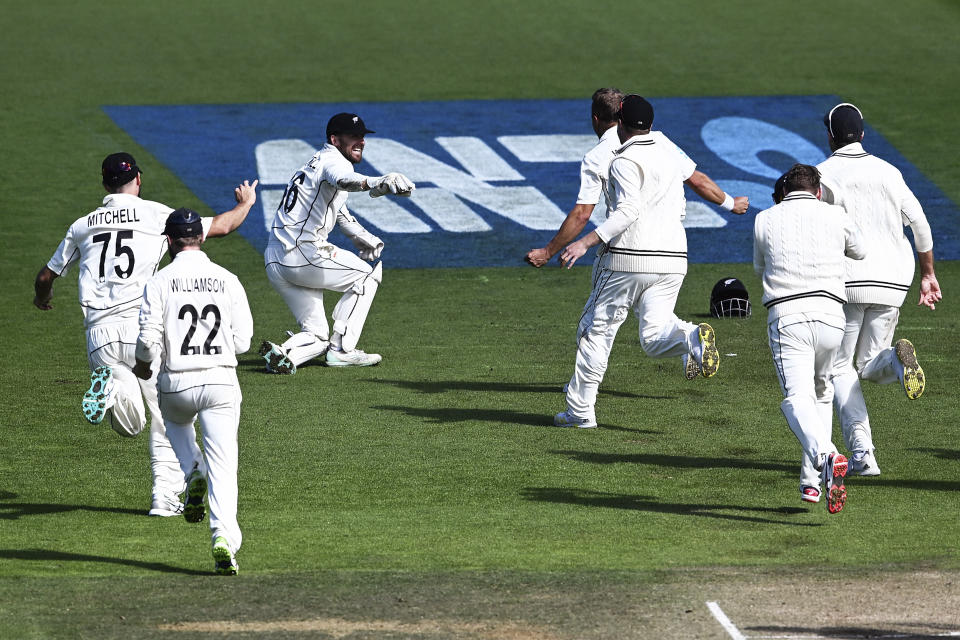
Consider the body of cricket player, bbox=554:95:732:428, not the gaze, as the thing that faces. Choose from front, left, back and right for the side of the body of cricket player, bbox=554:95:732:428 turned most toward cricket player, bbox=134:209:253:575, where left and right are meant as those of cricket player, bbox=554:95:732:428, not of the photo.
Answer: left

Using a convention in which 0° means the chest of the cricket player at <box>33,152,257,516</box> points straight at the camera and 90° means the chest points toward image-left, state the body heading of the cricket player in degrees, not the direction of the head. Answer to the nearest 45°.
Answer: approximately 180°

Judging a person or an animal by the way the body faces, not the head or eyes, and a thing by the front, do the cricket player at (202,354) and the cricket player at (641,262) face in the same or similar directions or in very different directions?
same or similar directions

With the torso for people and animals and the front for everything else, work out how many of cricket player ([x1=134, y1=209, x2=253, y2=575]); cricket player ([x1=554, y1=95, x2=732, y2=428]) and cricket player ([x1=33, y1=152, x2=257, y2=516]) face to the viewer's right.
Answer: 0

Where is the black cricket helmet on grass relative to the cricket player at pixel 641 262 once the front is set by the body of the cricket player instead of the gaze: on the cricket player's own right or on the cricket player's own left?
on the cricket player's own right

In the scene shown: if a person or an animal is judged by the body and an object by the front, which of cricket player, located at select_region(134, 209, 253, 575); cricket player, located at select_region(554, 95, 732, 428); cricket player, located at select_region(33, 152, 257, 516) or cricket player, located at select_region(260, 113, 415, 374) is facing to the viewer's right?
cricket player, located at select_region(260, 113, 415, 374)

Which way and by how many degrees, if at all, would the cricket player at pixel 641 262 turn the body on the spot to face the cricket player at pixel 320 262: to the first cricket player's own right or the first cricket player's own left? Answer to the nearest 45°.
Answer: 0° — they already face them

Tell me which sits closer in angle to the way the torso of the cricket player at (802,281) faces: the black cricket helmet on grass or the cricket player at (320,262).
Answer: the black cricket helmet on grass

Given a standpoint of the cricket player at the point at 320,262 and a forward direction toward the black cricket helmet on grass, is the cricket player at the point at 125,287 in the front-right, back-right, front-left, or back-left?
back-right

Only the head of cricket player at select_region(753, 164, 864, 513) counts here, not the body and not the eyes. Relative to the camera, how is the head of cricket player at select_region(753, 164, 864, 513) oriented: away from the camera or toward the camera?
away from the camera

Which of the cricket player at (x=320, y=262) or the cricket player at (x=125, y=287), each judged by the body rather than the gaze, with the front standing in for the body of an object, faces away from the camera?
the cricket player at (x=125, y=287)

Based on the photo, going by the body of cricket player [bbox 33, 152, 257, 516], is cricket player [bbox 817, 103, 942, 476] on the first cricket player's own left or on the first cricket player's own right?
on the first cricket player's own right

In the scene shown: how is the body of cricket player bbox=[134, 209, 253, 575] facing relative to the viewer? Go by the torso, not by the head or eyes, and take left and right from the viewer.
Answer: facing away from the viewer

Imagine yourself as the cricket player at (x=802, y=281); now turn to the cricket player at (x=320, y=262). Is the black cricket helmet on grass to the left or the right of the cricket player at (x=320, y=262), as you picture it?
right

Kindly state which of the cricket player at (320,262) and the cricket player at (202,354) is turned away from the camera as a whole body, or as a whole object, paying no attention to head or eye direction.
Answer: the cricket player at (202,354)
